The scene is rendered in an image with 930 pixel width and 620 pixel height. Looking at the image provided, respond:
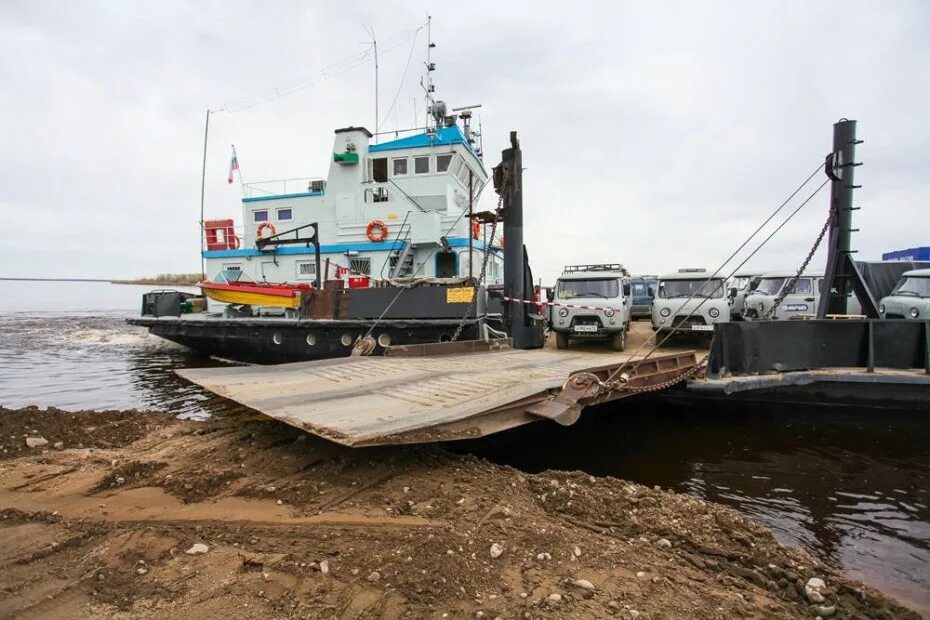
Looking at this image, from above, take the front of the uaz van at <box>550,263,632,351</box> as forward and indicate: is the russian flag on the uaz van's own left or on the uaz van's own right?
on the uaz van's own right

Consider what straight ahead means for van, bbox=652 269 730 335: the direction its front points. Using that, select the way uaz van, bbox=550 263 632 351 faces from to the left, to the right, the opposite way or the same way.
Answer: the same way

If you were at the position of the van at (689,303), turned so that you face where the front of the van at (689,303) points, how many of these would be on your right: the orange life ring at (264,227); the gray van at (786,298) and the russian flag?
2

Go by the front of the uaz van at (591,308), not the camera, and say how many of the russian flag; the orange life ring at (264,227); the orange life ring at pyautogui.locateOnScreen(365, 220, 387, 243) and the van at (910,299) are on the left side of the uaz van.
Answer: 1

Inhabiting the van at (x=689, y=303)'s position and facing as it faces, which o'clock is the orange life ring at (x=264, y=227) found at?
The orange life ring is roughly at 3 o'clock from the van.

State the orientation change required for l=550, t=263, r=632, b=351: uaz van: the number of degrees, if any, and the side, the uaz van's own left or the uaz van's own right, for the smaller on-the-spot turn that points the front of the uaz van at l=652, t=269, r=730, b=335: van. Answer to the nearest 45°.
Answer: approximately 135° to the uaz van's own left

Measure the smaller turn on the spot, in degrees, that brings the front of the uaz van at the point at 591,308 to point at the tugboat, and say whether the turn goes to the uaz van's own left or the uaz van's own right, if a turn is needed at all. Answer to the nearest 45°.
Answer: approximately 90° to the uaz van's own right

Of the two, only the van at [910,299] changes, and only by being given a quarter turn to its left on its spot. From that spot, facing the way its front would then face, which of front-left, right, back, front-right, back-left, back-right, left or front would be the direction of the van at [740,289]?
back

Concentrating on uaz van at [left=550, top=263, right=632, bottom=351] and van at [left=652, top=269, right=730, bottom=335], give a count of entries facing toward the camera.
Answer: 2

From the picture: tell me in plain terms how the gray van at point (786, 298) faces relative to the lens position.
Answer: facing the viewer and to the left of the viewer

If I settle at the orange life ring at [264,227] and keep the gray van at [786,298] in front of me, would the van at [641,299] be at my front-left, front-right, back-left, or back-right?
front-left

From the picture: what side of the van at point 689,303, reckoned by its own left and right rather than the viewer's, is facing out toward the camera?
front

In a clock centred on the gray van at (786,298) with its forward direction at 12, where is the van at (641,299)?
The van is roughly at 3 o'clock from the gray van.
